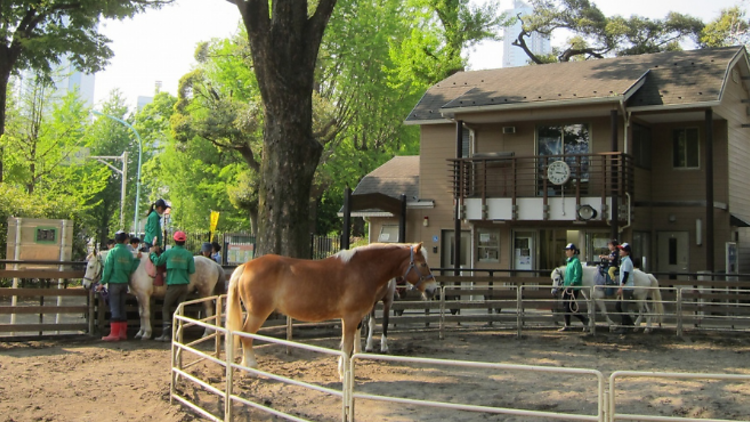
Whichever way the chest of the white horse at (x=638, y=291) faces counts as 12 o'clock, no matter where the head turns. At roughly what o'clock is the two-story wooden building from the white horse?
The two-story wooden building is roughly at 3 o'clock from the white horse.

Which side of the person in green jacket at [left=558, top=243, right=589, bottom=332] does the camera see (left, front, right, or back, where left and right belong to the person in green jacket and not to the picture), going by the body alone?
left

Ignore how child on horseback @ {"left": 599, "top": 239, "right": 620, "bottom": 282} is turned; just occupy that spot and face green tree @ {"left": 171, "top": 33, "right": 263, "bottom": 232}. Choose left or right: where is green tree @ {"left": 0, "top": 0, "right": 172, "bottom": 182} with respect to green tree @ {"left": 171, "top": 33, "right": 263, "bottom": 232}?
left

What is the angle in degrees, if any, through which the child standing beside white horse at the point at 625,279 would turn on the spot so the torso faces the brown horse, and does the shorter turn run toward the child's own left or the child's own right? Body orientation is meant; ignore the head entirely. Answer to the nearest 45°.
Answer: approximately 45° to the child's own left

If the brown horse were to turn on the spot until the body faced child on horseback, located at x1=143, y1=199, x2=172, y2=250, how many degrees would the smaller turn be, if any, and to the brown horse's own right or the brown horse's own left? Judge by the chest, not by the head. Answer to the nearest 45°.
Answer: approximately 135° to the brown horse's own left

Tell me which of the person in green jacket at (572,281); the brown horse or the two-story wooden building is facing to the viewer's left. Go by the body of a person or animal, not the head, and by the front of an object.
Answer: the person in green jacket

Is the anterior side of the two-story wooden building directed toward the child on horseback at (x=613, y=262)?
yes

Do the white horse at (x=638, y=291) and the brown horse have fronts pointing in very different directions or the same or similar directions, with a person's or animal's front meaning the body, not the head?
very different directions

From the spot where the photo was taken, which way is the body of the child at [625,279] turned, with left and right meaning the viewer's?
facing to the left of the viewer

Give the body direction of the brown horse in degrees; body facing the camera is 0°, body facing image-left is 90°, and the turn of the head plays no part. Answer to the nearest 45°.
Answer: approximately 270°
